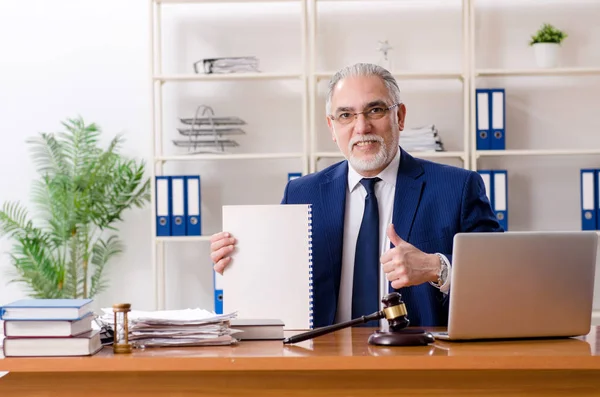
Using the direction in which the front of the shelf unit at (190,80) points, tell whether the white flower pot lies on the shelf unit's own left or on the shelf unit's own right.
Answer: on the shelf unit's own left

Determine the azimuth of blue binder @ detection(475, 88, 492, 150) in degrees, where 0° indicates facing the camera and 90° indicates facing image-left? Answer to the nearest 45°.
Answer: approximately 0°

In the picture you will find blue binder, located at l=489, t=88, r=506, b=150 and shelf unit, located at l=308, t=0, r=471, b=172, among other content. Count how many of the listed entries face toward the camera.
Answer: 2

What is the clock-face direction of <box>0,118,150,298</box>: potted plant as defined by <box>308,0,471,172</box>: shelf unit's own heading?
The potted plant is roughly at 3 o'clock from the shelf unit.

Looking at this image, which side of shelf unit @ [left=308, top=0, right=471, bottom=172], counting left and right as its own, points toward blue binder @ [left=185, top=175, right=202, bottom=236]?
right

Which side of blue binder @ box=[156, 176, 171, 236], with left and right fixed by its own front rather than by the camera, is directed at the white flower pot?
left

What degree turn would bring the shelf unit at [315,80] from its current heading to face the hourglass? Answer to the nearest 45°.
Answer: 0° — it already faces it

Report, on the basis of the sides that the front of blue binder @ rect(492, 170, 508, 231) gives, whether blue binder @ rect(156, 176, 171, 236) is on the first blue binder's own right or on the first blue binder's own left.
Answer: on the first blue binder's own right
